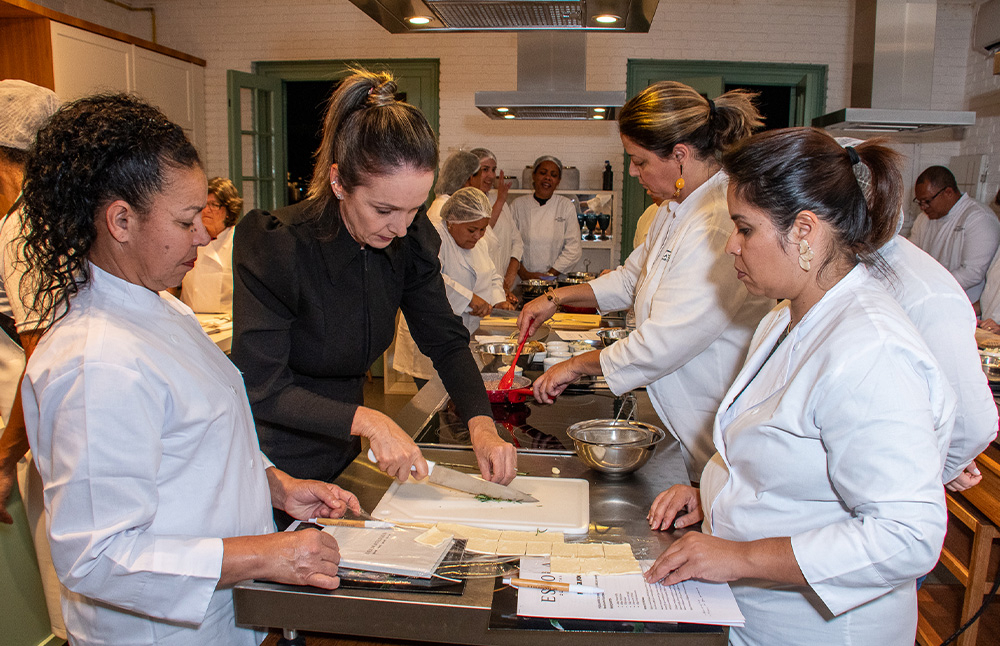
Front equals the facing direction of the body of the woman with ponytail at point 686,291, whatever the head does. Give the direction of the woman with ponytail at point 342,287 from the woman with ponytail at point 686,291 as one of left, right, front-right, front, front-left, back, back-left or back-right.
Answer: front-left

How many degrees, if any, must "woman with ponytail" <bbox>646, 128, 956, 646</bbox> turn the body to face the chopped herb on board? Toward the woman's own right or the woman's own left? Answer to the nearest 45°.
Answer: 0° — they already face it

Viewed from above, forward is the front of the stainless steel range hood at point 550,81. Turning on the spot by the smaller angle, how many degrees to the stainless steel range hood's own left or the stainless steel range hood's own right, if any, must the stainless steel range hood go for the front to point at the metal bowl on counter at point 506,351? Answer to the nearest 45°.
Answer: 0° — it already faces it

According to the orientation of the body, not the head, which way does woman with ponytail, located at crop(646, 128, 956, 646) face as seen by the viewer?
to the viewer's left

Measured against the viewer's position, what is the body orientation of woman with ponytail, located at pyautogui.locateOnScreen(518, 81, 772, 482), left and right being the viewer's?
facing to the left of the viewer

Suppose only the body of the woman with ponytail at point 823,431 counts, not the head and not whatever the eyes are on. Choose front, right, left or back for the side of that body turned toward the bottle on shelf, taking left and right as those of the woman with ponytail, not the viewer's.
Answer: right

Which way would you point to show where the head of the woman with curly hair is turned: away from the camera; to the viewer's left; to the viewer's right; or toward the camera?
to the viewer's right

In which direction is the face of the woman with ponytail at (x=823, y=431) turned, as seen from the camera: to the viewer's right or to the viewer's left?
to the viewer's left

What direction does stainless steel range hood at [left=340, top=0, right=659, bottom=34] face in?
toward the camera

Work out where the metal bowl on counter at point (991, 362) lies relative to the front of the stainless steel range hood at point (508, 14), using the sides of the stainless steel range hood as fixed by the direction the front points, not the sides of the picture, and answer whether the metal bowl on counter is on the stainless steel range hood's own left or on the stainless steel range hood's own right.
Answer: on the stainless steel range hood's own left

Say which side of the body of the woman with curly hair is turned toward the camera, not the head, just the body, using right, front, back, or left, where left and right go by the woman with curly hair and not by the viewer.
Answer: right

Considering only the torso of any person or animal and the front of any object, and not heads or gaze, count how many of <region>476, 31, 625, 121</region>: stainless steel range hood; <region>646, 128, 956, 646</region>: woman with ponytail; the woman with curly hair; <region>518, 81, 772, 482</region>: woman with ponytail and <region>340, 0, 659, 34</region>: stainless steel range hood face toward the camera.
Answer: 2

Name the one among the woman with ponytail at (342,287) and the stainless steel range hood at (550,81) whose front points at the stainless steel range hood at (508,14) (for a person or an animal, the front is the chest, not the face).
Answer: the stainless steel range hood at (550,81)

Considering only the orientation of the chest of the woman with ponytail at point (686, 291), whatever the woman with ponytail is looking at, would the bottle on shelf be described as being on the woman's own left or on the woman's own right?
on the woman's own right

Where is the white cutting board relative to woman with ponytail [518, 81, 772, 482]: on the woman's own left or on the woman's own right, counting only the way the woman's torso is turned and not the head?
on the woman's own left

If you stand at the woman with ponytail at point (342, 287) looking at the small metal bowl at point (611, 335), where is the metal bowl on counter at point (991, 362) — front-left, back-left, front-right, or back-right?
front-right
